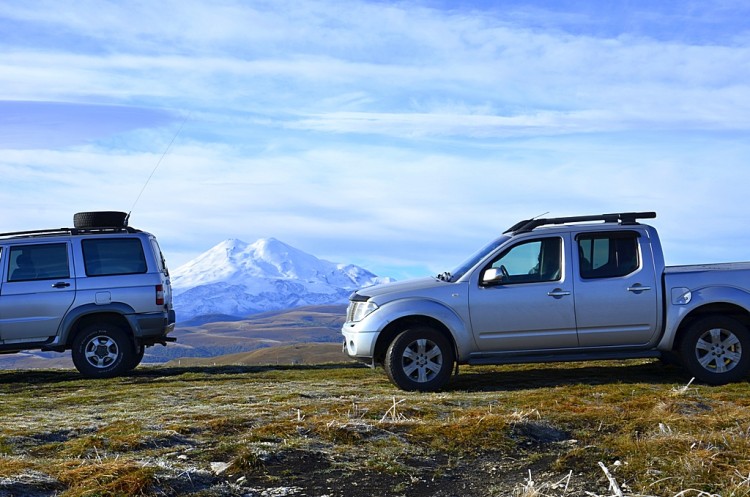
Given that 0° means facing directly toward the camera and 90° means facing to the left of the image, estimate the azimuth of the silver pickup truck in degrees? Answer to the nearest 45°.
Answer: approximately 90°

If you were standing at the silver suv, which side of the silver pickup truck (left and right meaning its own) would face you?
front

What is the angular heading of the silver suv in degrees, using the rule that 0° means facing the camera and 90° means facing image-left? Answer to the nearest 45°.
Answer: approximately 90°

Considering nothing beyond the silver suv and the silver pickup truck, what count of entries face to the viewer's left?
2

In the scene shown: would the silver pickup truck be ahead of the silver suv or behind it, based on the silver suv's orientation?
behind
